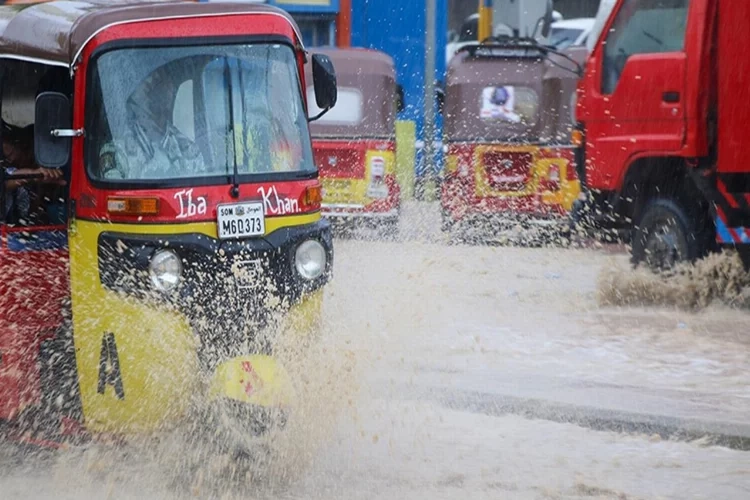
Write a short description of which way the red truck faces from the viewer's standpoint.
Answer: facing to the left of the viewer

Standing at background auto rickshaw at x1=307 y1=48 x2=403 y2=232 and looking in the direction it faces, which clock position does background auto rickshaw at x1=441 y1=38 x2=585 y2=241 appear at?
background auto rickshaw at x1=441 y1=38 x2=585 y2=241 is roughly at 3 o'clock from background auto rickshaw at x1=307 y1=48 x2=403 y2=232.

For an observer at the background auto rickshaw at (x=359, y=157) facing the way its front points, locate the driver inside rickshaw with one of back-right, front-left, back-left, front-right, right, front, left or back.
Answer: back

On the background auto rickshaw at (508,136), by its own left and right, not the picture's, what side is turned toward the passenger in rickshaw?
back

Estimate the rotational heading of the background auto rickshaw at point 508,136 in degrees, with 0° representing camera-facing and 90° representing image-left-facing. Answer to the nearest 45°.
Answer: approximately 180°

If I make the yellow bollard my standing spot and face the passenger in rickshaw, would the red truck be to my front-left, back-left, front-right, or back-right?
front-left

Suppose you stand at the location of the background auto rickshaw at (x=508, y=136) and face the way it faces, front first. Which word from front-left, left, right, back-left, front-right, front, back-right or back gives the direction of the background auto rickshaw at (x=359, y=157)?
left

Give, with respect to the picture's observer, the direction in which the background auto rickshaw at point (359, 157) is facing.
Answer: facing away from the viewer

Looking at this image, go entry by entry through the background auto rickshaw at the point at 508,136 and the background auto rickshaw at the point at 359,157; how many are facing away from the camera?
2

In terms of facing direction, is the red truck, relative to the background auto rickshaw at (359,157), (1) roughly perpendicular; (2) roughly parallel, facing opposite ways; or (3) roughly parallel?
roughly perpendicular

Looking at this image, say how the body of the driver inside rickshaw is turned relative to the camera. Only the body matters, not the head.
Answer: toward the camera

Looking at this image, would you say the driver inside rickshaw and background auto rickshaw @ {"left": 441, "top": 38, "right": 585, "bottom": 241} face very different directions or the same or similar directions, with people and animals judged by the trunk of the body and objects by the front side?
very different directions

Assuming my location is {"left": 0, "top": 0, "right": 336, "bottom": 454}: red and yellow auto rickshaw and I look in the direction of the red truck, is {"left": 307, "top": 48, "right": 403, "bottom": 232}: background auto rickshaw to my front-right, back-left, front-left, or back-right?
front-left

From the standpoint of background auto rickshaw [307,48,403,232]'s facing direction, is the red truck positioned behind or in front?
behind
